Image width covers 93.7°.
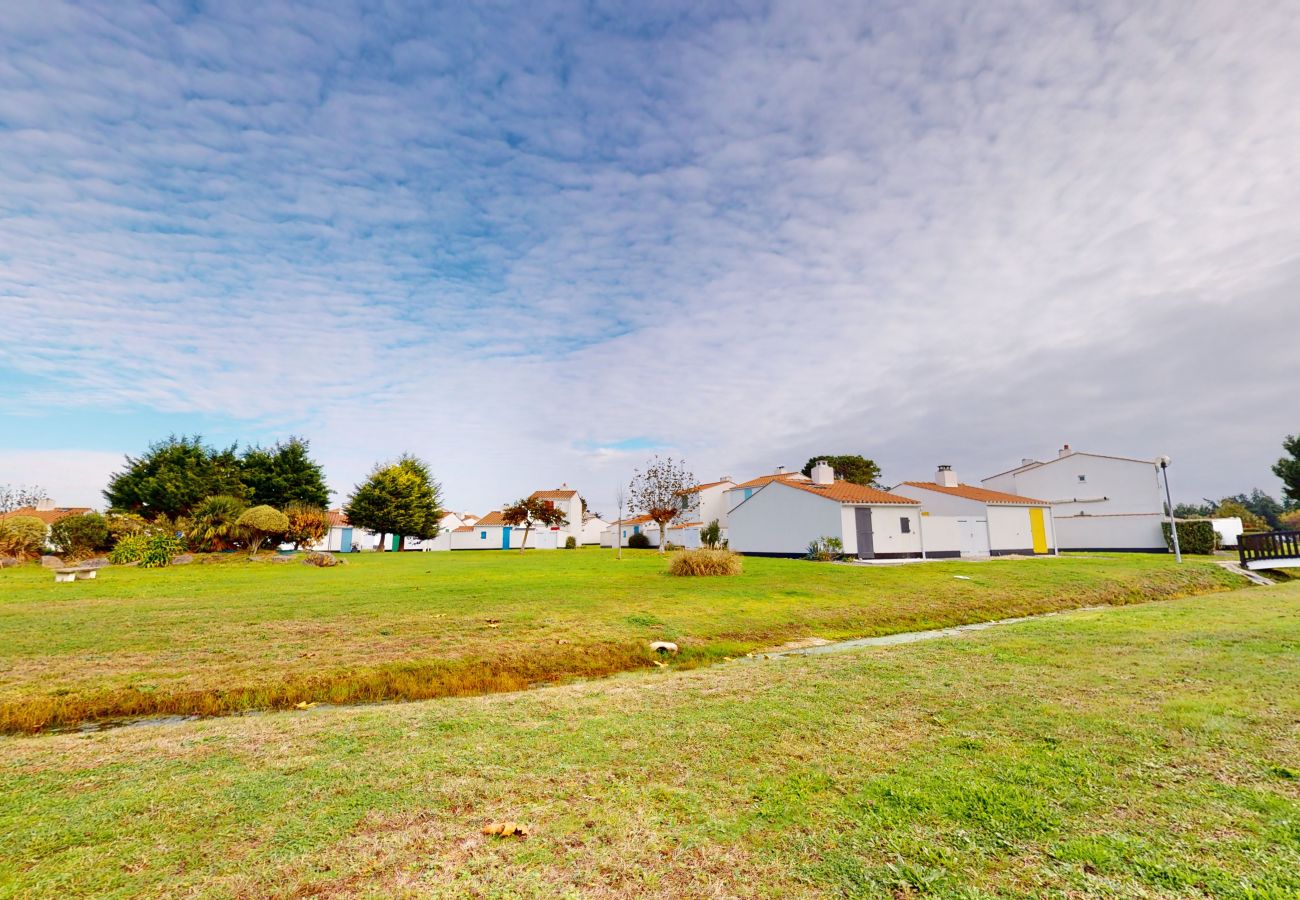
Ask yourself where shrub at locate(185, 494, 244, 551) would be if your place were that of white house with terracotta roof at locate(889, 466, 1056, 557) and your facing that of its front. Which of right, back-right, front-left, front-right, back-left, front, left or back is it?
right

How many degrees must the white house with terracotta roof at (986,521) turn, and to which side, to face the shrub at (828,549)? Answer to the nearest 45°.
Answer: approximately 90° to its right

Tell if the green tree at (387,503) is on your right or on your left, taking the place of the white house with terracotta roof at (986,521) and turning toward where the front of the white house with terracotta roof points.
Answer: on your right

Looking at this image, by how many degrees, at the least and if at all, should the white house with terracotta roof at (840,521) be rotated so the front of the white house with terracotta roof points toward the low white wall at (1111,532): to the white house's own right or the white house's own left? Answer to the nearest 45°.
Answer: approximately 90° to the white house's own left

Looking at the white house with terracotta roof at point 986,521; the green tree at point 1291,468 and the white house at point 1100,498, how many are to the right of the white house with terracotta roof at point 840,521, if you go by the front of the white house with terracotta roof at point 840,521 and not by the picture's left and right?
0

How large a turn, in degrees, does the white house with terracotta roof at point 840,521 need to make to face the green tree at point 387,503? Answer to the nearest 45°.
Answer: approximately 135° to its right

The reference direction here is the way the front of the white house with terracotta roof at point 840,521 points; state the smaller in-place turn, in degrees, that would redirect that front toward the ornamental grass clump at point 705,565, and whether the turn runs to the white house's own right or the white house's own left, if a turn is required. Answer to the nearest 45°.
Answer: approximately 45° to the white house's own right

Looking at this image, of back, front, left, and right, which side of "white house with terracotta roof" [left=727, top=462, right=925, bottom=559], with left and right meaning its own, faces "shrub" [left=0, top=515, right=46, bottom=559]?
right

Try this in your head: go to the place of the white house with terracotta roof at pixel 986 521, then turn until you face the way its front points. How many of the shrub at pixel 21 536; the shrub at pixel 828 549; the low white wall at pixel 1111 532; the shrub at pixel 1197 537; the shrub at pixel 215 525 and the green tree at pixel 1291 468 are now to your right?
3

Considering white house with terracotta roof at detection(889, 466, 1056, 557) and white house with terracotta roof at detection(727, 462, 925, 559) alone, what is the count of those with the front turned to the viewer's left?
0

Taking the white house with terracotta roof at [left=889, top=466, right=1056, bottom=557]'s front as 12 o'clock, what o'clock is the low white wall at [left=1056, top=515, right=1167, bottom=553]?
The low white wall is roughly at 9 o'clock from the white house with terracotta roof.

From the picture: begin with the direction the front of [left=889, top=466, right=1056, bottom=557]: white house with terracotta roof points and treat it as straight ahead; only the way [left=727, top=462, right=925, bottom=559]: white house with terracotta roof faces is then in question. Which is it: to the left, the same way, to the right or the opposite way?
the same way

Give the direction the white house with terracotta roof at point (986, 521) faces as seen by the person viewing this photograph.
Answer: facing the viewer and to the right of the viewer

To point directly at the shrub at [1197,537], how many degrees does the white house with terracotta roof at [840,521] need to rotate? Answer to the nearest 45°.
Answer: approximately 90° to its left

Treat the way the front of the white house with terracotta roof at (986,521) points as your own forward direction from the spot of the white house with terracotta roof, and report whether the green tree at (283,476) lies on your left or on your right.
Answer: on your right
